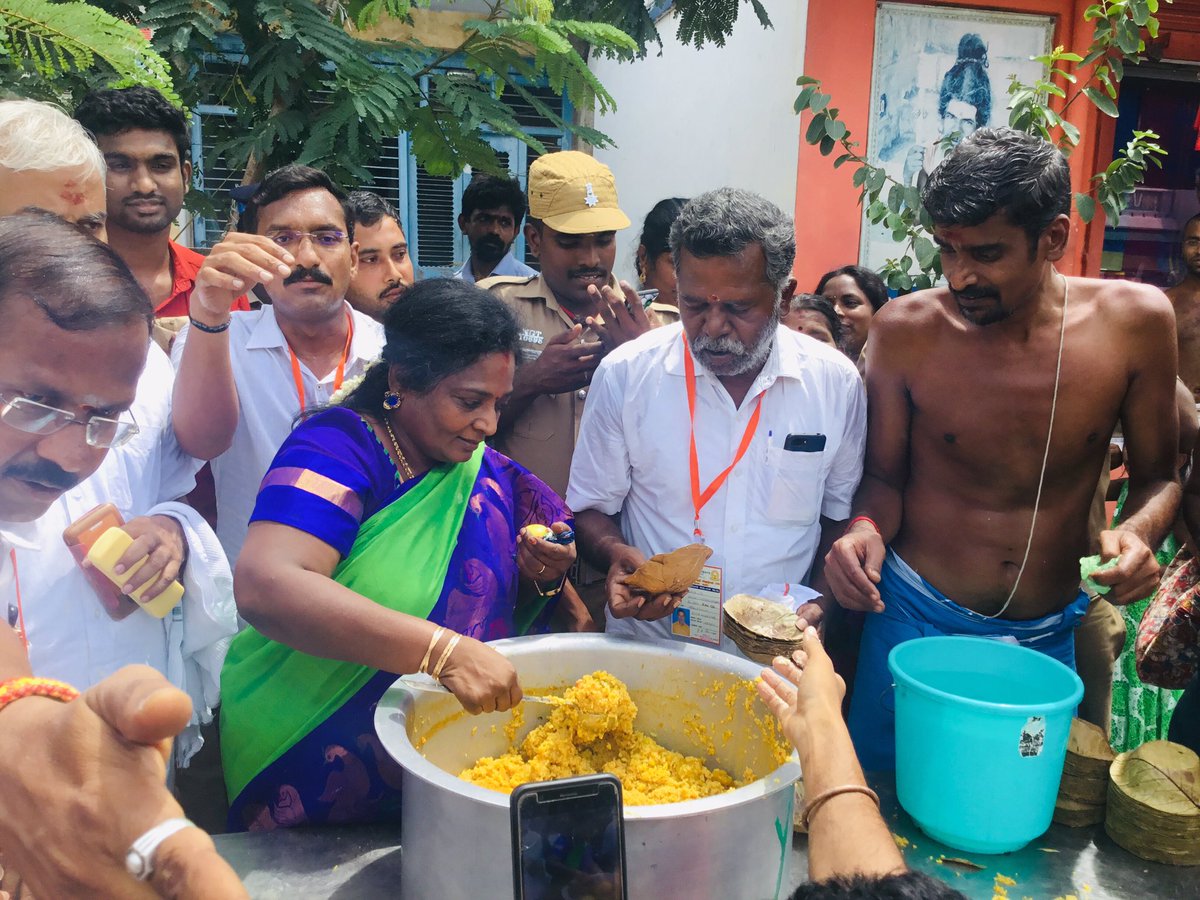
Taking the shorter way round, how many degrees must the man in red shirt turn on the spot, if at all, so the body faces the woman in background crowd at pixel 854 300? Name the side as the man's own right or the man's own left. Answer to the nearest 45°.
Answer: approximately 90° to the man's own left

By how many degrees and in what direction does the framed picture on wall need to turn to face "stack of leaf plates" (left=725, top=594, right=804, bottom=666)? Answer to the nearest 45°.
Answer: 0° — it already faces it

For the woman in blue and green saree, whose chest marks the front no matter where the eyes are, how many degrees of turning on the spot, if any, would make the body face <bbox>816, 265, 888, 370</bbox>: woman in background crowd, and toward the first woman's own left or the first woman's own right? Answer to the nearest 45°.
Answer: approximately 90° to the first woman's own left

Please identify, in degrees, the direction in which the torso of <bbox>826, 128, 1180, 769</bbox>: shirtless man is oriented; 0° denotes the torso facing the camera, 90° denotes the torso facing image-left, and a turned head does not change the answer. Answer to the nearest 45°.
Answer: approximately 0°

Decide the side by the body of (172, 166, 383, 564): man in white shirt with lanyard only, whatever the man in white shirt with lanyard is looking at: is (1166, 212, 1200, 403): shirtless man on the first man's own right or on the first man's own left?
on the first man's own left

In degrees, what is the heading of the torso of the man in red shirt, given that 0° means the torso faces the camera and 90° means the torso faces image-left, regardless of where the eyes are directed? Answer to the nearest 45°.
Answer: approximately 0°

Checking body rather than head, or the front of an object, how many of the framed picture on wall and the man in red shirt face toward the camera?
2

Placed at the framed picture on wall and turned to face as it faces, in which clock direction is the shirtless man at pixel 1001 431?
The shirtless man is roughly at 12 o'clock from the framed picture on wall.

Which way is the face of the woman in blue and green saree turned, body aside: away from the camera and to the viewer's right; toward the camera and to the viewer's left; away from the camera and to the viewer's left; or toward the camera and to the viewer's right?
toward the camera and to the viewer's right
